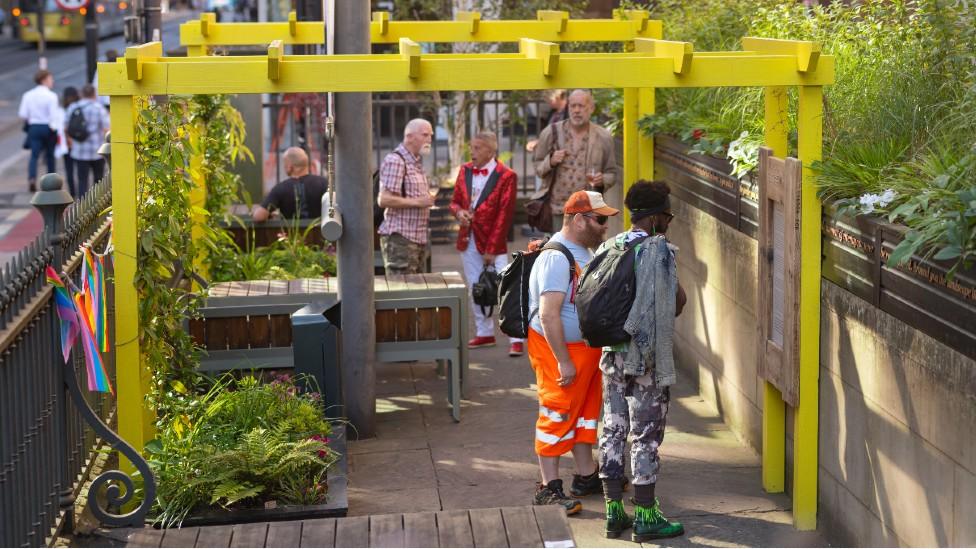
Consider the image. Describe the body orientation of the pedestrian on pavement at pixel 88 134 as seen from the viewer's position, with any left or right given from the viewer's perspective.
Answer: facing away from the viewer

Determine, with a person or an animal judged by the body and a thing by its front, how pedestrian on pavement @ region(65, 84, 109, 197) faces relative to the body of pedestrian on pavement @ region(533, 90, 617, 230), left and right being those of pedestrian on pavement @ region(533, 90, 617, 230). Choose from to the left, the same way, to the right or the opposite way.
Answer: the opposite way

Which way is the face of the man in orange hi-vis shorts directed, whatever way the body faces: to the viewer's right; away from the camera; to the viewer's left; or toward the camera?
to the viewer's right

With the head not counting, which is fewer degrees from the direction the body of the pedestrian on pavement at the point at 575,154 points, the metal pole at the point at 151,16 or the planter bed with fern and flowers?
the planter bed with fern and flowers

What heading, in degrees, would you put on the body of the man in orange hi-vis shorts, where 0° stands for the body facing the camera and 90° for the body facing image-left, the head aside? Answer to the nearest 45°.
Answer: approximately 270°

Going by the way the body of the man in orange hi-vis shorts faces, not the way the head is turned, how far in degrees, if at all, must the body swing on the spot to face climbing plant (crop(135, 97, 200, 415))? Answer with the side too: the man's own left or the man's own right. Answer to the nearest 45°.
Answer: approximately 180°

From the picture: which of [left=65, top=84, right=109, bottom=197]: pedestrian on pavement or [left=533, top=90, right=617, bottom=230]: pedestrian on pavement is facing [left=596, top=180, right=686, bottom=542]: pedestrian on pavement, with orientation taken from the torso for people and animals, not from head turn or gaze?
[left=533, top=90, right=617, bottom=230]: pedestrian on pavement
